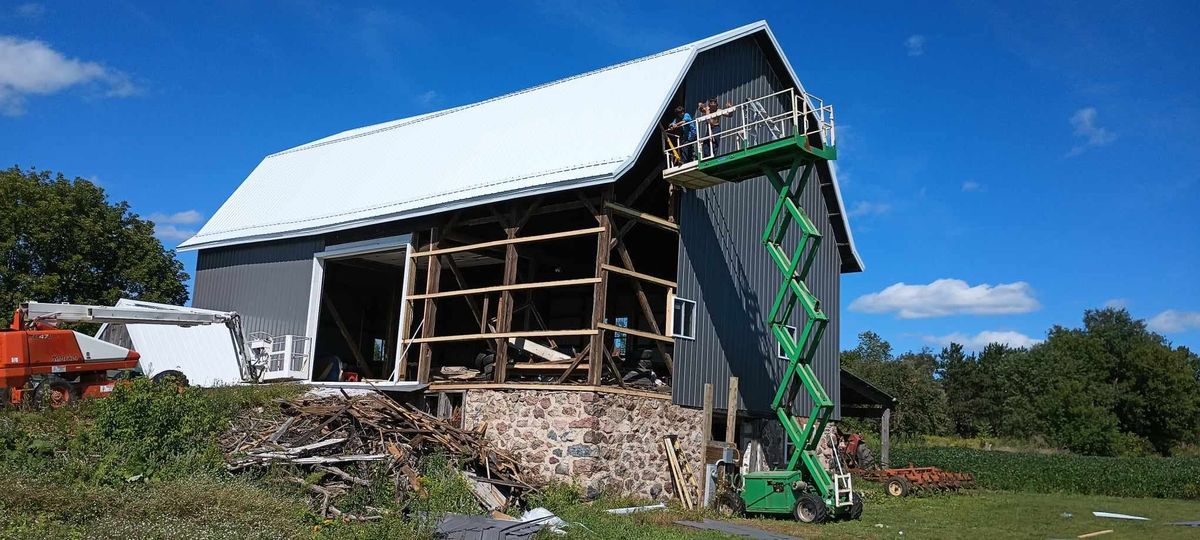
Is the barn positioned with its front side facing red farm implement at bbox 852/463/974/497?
no

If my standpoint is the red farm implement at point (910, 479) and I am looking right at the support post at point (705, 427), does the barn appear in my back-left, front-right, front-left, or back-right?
front-right

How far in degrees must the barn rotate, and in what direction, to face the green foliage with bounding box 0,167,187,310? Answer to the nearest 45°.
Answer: approximately 90° to its right

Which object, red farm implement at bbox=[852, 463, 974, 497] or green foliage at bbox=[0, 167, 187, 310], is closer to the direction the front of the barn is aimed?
the green foliage

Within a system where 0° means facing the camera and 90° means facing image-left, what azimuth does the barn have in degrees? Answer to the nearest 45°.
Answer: approximately 45°
